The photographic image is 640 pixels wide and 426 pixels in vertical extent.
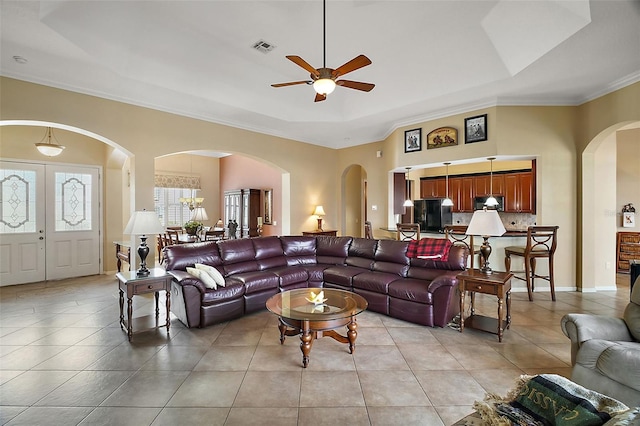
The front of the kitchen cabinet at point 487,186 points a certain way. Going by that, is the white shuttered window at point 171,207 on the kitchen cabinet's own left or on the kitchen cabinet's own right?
on the kitchen cabinet's own right

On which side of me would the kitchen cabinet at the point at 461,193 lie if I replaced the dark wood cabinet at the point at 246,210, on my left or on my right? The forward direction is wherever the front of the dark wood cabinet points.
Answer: on my left

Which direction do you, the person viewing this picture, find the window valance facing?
facing the viewer

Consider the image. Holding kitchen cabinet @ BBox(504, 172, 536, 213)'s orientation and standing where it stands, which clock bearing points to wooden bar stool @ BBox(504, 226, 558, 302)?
The wooden bar stool is roughly at 12 o'clock from the kitchen cabinet.

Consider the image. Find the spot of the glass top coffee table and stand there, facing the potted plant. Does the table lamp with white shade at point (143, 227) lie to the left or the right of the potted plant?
left

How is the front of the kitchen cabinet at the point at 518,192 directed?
toward the camera

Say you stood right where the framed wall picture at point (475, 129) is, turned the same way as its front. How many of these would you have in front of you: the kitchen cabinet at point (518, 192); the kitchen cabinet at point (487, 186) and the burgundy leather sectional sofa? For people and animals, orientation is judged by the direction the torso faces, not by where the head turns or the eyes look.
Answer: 1

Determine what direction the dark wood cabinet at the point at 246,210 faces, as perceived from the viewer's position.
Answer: facing the viewer and to the left of the viewer

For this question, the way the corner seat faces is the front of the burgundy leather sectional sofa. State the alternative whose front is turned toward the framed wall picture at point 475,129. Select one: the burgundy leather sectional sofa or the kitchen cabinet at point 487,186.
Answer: the kitchen cabinet

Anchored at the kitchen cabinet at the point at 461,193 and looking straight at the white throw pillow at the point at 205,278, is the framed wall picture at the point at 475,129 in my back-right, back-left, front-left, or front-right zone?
front-left

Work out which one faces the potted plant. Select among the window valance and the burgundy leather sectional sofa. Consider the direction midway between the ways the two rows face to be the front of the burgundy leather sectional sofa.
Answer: the window valance

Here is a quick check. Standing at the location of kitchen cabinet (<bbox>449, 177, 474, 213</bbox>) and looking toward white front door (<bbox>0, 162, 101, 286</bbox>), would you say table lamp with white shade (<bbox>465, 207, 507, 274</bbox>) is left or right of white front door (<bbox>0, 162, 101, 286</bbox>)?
left

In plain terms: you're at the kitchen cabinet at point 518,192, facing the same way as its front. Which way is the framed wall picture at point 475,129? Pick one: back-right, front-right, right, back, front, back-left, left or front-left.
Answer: front

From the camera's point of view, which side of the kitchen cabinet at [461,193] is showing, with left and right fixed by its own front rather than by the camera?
front

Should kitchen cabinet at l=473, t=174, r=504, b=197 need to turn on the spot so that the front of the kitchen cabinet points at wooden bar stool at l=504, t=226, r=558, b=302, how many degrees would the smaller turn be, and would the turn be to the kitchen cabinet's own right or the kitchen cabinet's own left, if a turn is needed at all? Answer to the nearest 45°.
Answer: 0° — it already faces it

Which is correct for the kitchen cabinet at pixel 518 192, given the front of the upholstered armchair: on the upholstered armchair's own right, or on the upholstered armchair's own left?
on the upholstered armchair's own right

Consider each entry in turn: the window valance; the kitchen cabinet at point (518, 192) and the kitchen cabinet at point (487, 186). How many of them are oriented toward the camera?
3

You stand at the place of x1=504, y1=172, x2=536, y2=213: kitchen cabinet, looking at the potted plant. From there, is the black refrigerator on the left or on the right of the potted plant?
right
